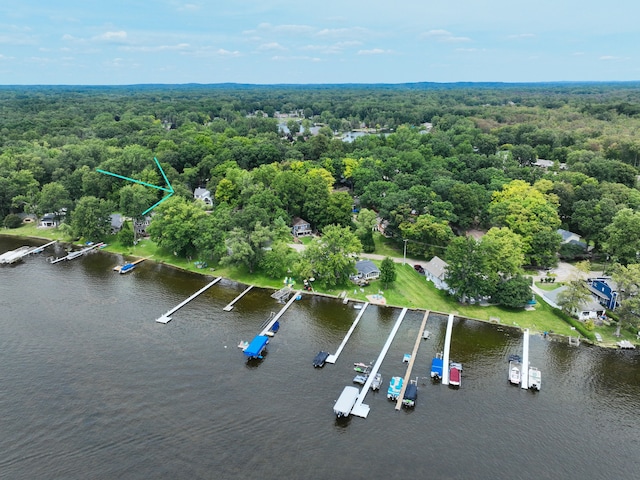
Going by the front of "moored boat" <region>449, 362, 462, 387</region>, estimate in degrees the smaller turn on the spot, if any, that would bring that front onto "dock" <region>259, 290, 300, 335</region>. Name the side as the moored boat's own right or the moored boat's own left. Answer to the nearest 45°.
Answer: approximately 90° to the moored boat's own left

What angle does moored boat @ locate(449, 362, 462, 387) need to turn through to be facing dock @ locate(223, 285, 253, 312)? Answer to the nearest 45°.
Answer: approximately 90° to its left

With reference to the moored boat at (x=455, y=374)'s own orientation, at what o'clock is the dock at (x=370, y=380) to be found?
The dock is roughly at 8 o'clock from the moored boat.

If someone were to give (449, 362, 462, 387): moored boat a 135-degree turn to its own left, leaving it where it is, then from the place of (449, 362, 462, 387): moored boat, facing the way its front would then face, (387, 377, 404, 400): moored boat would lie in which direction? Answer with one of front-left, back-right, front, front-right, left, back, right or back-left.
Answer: front

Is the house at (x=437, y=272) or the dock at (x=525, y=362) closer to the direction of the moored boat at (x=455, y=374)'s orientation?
the house

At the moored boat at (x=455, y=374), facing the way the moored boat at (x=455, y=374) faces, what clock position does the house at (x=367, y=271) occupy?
The house is roughly at 11 o'clock from the moored boat.

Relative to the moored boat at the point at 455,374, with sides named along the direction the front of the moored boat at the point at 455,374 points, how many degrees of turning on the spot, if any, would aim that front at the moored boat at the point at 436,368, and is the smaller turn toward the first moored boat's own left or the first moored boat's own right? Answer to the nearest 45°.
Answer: approximately 90° to the first moored boat's own left

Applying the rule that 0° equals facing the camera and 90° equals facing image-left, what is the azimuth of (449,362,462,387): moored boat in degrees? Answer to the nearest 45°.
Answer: approximately 180°

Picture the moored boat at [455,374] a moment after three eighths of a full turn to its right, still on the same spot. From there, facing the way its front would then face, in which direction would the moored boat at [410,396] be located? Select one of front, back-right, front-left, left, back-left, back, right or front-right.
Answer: right

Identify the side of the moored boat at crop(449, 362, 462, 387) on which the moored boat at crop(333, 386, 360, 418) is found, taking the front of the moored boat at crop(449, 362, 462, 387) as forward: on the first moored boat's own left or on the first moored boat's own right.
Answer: on the first moored boat's own left

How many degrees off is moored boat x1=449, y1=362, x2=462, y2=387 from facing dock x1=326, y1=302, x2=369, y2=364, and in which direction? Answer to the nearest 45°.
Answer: approximately 90° to its left

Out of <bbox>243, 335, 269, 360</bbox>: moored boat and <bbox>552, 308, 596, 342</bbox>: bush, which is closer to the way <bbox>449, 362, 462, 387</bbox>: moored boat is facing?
the bush
